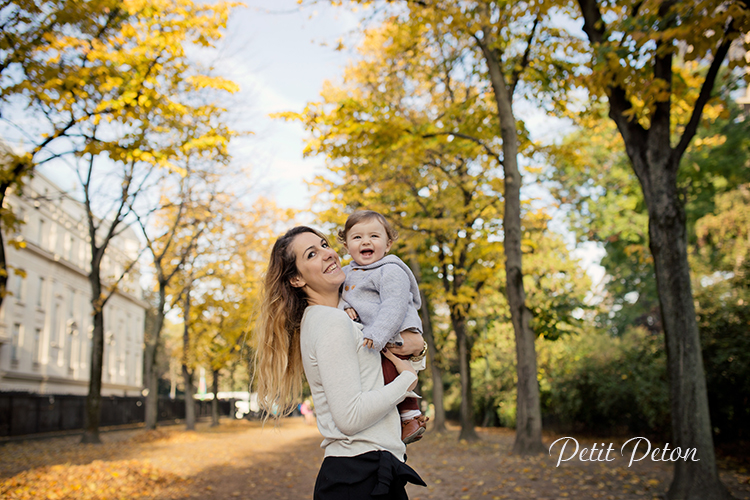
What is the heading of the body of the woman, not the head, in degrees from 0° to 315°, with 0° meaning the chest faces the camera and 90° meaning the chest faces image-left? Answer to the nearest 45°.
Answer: approximately 270°

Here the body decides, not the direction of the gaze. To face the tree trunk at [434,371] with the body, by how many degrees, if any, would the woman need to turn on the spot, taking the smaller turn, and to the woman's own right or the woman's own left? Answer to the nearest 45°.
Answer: approximately 90° to the woman's own left

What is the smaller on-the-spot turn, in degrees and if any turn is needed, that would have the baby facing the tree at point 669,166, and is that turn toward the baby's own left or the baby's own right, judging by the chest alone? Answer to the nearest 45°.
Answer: approximately 180°

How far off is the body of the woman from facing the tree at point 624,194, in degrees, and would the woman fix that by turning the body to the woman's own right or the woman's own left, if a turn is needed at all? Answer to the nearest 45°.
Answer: approximately 45° to the woman's own left

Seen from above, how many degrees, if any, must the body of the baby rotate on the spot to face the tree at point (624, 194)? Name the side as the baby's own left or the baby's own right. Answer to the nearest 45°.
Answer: approximately 180°

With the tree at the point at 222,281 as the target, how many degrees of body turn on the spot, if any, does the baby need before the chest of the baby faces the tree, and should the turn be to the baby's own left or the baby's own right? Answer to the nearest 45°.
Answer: approximately 135° to the baby's own right

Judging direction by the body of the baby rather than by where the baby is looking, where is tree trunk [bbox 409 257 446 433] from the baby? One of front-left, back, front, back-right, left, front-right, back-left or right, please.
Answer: back-right

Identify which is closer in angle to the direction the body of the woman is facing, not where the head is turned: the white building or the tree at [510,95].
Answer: the tree

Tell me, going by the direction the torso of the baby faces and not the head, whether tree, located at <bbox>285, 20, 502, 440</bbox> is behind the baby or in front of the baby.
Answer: behind

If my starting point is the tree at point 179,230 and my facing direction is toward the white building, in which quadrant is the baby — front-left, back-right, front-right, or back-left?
back-left

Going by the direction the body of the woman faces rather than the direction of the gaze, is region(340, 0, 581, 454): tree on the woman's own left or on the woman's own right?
on the woman's own left
